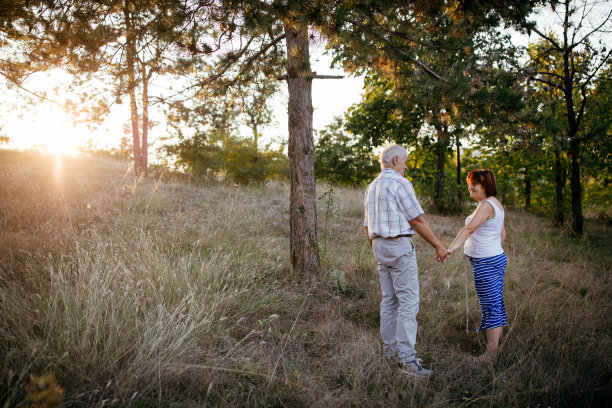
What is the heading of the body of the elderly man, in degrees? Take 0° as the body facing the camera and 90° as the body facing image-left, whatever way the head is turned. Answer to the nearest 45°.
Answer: approximately 225°

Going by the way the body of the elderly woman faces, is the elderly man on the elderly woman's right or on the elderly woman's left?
on the elderly woman's left

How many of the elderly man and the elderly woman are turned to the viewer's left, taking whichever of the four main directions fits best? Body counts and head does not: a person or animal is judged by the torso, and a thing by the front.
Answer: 1

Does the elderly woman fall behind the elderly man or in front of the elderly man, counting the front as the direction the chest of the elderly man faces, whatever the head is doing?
in front

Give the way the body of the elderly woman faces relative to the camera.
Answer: to the viewer's left
